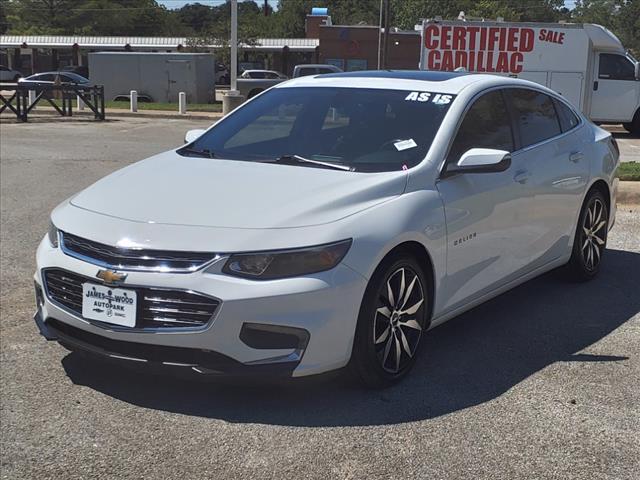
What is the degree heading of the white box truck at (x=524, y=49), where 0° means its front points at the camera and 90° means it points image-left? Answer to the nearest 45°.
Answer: approximately 270°

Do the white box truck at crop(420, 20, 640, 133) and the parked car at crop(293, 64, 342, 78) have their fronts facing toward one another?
no

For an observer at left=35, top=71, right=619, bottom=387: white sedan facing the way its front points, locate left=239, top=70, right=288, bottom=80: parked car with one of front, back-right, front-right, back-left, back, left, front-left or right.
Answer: back-right

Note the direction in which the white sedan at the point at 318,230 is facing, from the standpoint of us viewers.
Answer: facing the viewer and to the left of the viewer

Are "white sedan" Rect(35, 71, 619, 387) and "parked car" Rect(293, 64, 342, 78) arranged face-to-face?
no

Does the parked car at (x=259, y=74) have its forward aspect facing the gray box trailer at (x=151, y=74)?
no

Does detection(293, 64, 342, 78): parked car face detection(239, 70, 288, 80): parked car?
no

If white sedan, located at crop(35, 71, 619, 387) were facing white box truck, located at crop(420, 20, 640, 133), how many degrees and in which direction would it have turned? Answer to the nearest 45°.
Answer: approximately 135° to its right

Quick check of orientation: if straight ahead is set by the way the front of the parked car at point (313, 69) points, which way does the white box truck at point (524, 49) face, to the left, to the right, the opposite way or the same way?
the same way

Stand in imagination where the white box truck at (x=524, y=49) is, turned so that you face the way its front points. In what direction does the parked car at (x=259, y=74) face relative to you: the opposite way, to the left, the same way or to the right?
the same way

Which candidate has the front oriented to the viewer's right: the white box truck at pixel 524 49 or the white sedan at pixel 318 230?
the white box truck

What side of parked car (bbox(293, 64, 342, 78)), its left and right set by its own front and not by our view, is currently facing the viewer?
right

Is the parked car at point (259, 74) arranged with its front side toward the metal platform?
no
